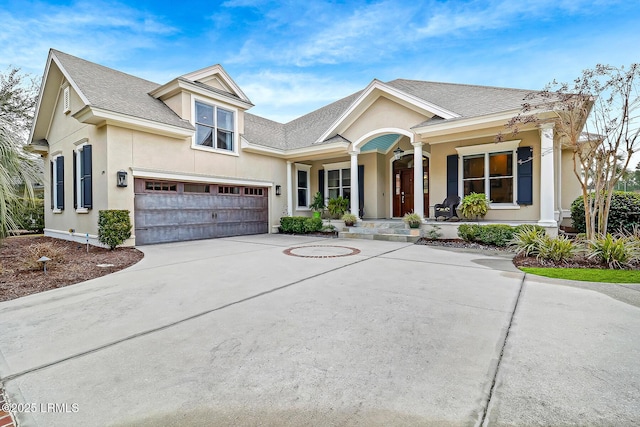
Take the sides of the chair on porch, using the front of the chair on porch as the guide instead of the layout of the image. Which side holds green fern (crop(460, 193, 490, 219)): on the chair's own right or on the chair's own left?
on the chair's own left

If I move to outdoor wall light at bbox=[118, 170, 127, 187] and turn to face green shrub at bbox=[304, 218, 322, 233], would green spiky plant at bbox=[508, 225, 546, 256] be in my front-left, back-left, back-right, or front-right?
front-right

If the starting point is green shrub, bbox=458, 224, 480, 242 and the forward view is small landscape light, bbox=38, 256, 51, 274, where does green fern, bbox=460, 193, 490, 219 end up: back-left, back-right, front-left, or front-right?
back-right

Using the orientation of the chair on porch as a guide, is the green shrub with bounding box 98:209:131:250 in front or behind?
in front

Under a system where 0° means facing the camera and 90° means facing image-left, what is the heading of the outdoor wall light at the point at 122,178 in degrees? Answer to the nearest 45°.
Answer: approximately 0°

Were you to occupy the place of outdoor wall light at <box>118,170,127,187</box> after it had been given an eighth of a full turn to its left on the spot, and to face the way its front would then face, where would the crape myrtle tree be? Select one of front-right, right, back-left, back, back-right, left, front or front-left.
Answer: front

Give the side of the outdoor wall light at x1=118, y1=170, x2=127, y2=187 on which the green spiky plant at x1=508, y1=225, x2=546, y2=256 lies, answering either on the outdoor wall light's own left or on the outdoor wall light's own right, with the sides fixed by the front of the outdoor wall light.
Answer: on the outdoor wall light's own left

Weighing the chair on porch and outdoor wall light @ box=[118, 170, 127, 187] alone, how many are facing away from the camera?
0

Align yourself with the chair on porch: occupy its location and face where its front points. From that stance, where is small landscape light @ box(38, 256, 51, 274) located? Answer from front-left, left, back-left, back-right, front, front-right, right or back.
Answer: front

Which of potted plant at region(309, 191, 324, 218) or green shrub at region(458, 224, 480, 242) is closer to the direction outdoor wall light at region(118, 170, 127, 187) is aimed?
the green shrub

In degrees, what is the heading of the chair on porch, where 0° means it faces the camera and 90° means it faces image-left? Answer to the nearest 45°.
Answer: approximately 45°

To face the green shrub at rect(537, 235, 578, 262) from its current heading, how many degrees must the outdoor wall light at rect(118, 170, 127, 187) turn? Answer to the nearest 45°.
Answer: approximately 45° to its left

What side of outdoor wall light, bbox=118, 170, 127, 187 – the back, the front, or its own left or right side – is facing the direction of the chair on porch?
left
